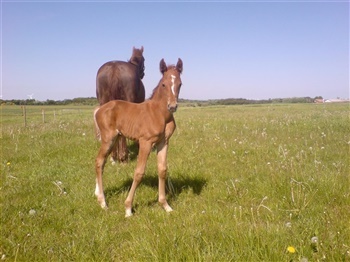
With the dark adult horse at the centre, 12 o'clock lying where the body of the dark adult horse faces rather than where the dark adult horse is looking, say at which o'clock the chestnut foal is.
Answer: The chestnut foal is roughly at 6 o'clock from the dark adult horse.

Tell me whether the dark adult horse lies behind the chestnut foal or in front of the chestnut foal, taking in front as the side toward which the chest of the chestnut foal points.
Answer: behind

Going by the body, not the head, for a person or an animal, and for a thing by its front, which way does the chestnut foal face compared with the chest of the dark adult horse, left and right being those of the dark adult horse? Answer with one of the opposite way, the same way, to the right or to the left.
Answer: to the right

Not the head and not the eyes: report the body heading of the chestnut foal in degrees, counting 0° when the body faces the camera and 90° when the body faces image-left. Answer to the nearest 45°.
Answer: approximately 315°

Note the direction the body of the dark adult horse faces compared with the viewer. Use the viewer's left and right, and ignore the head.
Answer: facing away from the viewer and to the right of the viewer
